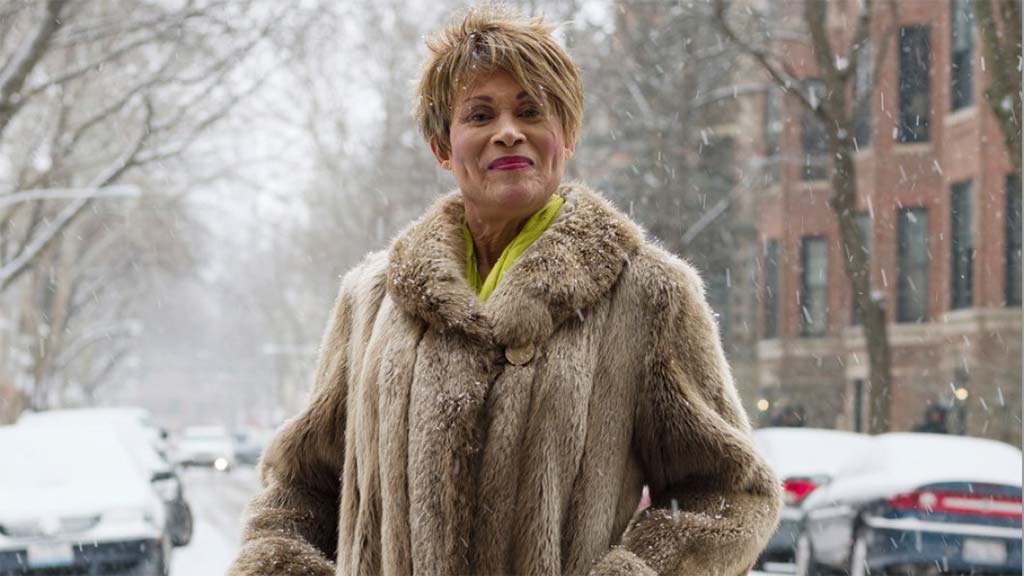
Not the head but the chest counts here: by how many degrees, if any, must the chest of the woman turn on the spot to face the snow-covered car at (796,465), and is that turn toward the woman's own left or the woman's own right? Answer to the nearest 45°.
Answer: approximately 180°

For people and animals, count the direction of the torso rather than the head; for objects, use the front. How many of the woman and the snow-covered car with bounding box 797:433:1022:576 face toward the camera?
1

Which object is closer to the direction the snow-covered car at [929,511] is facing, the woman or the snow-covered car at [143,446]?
the snow-covered car

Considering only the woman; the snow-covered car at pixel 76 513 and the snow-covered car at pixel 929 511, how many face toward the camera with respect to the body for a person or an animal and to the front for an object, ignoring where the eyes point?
2

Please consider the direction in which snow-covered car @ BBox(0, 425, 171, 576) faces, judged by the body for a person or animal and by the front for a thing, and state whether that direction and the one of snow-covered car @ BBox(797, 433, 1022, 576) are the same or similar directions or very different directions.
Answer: very different directions

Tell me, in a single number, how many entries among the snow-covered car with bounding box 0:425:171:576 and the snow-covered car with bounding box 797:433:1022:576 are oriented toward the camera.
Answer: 1

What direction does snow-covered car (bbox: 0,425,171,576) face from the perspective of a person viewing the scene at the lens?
facing the viewer

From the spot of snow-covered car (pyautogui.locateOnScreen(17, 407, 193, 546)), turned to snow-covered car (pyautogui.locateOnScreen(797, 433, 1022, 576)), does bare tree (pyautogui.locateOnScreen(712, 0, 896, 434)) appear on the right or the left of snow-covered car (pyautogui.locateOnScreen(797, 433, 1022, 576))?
left

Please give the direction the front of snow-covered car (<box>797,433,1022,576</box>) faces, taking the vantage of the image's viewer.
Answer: facing away from the viewer and to the left of the viewer

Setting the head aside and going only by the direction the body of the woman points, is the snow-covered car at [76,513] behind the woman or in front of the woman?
behind
